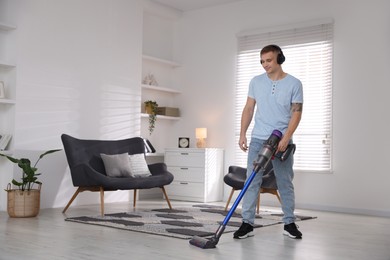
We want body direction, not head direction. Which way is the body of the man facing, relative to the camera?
toward the camera

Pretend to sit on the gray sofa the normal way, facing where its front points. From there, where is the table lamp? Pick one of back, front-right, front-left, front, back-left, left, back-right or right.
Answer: left

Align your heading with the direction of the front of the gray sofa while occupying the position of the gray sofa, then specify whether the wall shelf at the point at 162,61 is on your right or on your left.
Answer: on your left

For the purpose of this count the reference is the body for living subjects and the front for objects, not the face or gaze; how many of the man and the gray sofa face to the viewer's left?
0

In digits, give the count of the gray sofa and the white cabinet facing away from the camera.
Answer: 0

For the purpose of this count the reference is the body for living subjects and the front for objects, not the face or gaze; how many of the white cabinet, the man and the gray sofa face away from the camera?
0

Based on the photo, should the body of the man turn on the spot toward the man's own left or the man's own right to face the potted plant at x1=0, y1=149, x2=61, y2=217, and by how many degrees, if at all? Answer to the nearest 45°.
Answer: approximately 90° to the man's own right

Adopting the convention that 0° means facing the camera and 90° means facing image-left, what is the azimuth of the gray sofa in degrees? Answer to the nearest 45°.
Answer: approximately 315°

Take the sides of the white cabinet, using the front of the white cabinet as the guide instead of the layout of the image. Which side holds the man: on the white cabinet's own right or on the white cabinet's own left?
on the white cabinet's own left

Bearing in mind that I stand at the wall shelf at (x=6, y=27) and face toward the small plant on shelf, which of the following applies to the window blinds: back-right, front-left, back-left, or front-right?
front-right
